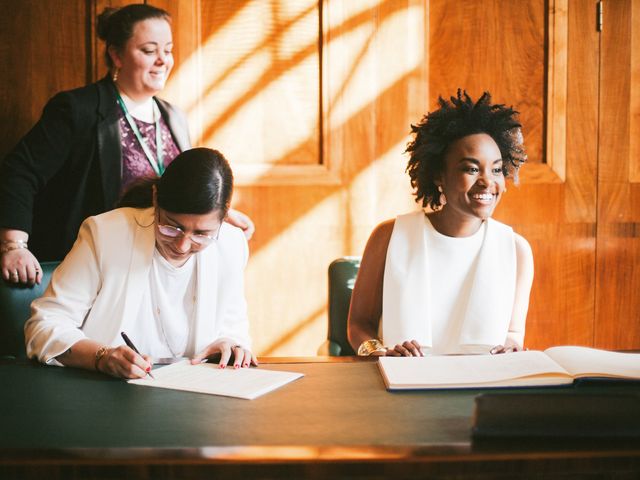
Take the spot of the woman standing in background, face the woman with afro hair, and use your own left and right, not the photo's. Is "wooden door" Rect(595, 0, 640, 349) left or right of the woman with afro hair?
left

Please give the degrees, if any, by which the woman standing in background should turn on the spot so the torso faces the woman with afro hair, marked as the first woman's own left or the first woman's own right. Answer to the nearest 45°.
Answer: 0° — they already face them

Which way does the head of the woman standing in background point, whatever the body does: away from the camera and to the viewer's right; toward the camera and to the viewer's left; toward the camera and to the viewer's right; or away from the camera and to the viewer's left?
toward the camera and to the viewer's right

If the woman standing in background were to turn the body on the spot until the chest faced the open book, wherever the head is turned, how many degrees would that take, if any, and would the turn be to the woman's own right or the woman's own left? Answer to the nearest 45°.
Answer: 0° — they already face it

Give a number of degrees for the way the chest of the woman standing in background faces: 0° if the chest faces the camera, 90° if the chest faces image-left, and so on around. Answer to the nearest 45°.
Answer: approximately 315°

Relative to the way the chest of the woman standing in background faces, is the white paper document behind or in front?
in front
